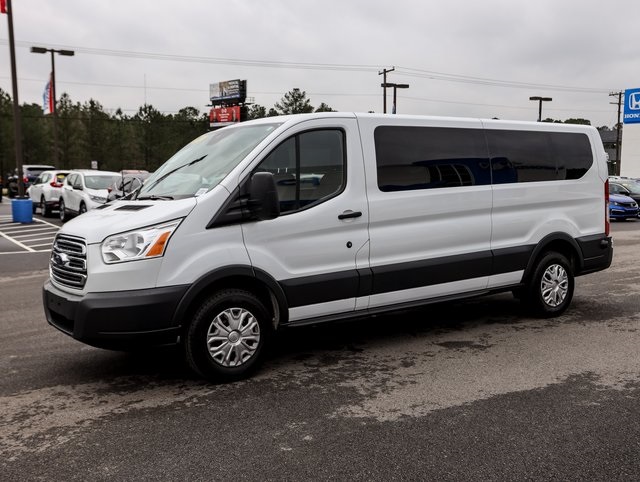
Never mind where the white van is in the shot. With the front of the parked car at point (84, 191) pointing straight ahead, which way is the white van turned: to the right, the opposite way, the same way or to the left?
to the right

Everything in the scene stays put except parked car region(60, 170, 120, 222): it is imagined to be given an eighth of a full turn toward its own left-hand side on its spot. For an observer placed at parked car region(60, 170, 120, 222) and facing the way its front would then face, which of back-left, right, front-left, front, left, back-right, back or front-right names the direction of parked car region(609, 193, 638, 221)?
front

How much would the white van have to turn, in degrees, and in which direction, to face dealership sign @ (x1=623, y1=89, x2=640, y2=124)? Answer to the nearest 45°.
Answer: approximately 180°

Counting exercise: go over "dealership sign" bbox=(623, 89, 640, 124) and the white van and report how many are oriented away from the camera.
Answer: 0

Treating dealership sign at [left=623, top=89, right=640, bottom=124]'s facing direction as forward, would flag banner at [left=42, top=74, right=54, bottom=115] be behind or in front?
in front

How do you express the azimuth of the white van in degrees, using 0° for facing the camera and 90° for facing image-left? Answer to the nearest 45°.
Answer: approximately 45°

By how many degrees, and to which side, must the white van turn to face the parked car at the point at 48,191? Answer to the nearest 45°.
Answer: approximately 90° to its right

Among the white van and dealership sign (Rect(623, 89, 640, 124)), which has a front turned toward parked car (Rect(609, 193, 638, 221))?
the dealership sign

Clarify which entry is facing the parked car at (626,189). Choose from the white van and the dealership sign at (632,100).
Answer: the dealership sign

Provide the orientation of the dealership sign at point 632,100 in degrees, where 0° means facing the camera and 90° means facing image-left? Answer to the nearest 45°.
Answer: approximately 0°

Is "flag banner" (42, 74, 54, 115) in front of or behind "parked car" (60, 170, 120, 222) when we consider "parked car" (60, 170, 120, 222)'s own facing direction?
behind

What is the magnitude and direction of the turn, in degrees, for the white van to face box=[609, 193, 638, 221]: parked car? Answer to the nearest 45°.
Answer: approximately 180°

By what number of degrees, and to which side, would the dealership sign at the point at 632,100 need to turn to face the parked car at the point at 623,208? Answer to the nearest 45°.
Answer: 0° — it already faces it
